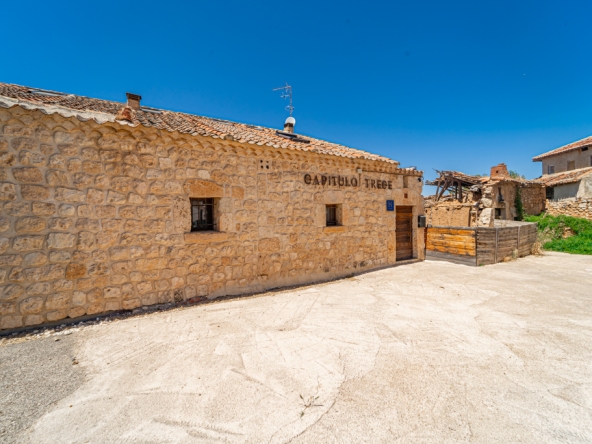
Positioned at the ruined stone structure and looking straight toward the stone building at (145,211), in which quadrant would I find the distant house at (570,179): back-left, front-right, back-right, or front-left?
back-left

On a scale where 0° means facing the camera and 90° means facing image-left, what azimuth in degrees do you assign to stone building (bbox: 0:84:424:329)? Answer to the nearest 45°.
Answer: approximately 315°

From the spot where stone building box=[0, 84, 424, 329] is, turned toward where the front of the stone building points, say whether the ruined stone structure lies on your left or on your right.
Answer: on your left

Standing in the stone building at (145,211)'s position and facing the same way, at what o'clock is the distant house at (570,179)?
The distant house is roughly at 10 o'clock from the stone building.
